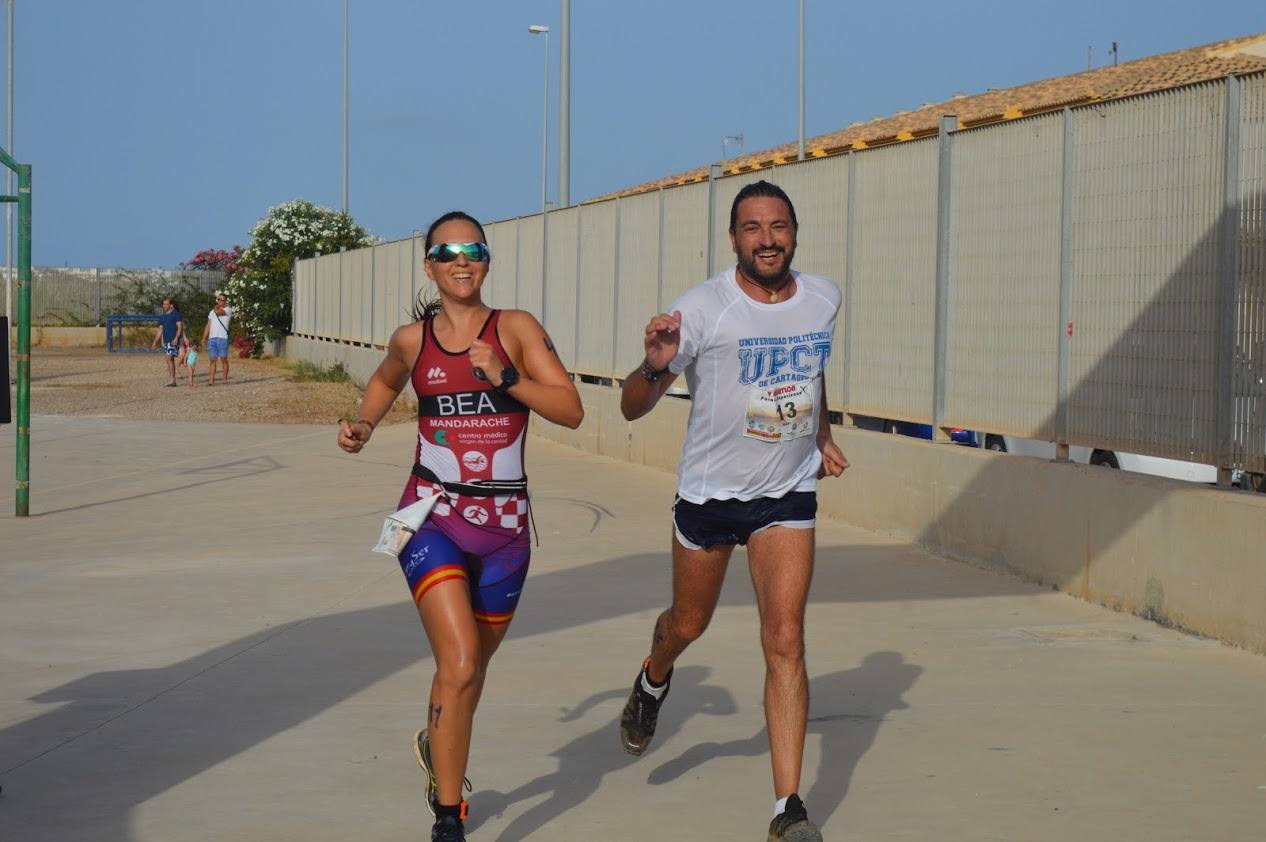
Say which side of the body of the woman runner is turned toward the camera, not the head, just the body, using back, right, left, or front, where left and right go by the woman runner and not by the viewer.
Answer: front

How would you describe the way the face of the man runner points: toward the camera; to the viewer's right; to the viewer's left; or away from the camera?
toward the camera

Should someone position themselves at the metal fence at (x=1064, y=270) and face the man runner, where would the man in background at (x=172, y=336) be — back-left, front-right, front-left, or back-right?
back-right

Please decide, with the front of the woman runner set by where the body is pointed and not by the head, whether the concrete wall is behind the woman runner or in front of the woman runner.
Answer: behind

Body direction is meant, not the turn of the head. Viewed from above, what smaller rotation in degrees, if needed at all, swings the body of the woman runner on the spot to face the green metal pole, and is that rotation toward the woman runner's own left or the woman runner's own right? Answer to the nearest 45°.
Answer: approximately 180°

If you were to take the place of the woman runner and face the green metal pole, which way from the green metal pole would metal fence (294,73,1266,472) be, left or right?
right

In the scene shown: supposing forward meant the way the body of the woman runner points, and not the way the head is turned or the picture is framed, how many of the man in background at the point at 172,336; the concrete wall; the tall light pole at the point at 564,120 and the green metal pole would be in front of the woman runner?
0

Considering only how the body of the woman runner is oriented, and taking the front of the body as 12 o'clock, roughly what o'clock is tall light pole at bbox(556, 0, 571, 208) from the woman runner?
The tall light pole is roughly at 6 o'clock from the woman runner.

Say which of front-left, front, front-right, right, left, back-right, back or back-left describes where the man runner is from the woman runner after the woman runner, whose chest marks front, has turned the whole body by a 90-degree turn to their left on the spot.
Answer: front

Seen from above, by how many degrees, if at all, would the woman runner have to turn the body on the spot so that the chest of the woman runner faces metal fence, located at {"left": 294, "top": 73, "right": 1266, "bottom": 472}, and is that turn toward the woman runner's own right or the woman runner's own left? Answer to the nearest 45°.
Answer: approximately 135° to the woman runner's own left

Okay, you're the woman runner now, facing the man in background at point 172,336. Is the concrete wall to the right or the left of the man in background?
right

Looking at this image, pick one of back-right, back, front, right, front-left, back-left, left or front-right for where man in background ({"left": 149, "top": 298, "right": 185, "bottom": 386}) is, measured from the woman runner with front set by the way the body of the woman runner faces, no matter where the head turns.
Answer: back

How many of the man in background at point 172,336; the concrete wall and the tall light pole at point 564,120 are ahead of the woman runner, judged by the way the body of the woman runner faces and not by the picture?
0
